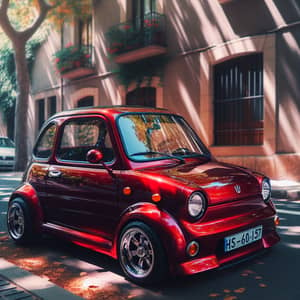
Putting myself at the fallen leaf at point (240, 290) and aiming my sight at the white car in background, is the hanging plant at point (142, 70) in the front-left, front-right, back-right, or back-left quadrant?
front-right

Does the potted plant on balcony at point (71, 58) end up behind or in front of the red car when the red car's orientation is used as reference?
behind

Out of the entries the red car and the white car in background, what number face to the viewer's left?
0

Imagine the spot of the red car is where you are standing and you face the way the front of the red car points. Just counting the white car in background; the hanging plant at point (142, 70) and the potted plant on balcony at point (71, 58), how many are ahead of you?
0

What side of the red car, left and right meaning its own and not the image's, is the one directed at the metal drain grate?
right

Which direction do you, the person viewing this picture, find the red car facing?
facing the viewer and to the right of the viewer

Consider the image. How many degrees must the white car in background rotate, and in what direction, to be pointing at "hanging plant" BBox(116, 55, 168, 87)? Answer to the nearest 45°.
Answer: approximately 45° to its left

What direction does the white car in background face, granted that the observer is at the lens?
facing the viewer

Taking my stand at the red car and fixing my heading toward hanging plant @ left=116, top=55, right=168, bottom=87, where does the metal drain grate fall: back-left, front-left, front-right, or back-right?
back-left

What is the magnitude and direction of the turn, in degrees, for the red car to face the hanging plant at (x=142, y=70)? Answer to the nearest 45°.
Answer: approximately 135° to its left

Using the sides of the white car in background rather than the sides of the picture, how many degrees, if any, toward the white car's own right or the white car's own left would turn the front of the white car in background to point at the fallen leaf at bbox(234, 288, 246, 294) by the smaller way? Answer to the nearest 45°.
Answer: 0° — it already faces it
